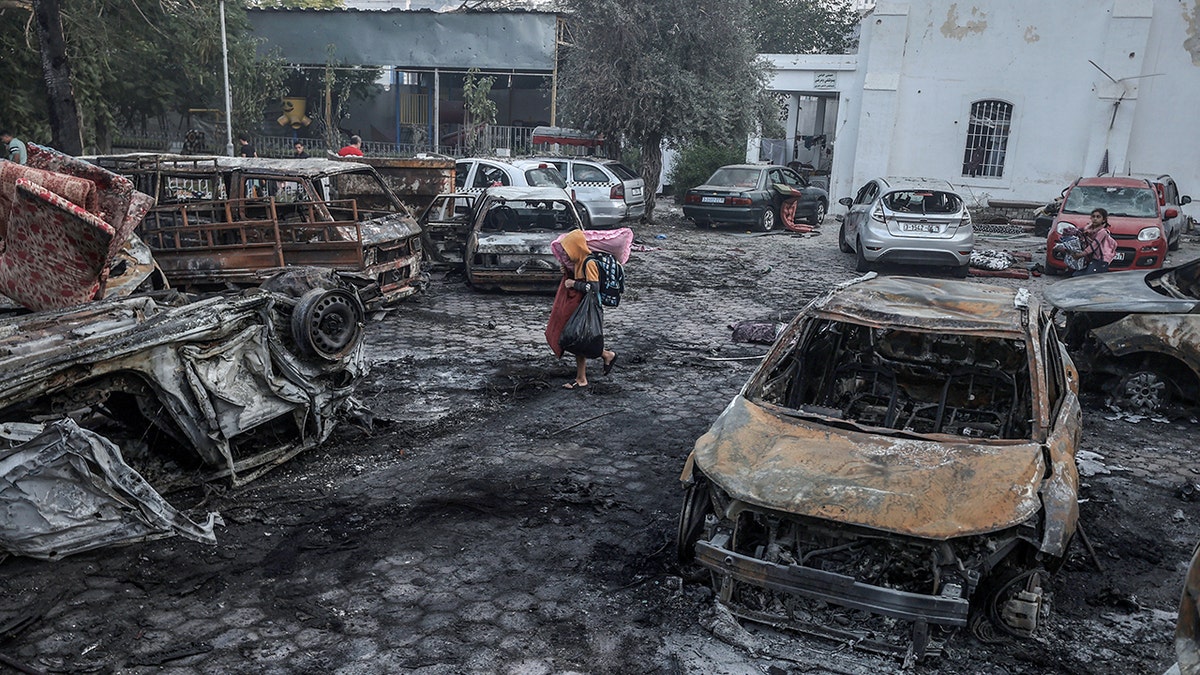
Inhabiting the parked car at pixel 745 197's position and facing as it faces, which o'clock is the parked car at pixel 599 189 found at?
the parked car at pixel 599 189 is roughly at 8 o'clock from the parked car at pixel 745 197.

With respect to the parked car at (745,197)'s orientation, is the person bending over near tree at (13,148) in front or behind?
behind

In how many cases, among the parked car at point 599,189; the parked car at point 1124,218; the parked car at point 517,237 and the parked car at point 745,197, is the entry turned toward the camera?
2

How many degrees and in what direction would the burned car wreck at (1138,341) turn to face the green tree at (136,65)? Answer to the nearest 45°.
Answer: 0° — it already faces it

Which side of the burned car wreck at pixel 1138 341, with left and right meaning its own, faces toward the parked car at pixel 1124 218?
right

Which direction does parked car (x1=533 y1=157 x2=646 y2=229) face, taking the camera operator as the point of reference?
facing away from the viewer and to the left of the viewer

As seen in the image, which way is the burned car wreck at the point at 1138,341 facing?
to the viewer's left

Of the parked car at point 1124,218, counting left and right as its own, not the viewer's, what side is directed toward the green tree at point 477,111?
right

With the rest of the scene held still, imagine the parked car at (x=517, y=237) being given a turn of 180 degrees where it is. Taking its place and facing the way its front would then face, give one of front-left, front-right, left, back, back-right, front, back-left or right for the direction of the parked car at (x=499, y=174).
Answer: front

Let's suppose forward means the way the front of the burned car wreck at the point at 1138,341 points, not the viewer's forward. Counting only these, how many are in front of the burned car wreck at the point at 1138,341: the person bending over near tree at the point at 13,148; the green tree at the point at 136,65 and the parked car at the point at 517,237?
3
